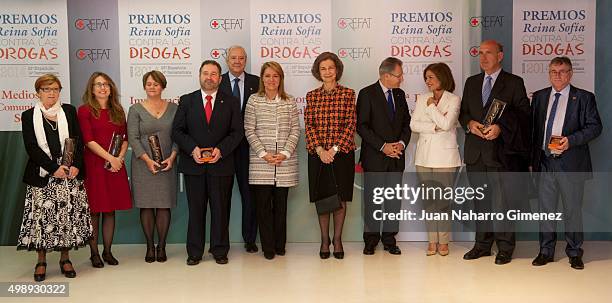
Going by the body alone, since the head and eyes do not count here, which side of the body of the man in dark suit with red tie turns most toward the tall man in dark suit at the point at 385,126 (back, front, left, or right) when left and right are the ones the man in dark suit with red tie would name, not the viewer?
left

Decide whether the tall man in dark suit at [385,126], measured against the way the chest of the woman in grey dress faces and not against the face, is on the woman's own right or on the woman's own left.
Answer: on the woman's own left

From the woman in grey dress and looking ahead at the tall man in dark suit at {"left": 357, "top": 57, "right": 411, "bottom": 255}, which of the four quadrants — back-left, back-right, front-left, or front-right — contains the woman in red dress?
back-right

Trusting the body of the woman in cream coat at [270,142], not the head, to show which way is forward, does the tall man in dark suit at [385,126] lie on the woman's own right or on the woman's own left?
on the woman's own left

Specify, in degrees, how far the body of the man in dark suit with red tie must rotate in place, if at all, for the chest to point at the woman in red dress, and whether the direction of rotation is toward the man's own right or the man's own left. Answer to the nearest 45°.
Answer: approximately 90° to the man's own right

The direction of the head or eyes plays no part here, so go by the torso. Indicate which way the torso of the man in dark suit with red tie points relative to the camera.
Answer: toward the camera

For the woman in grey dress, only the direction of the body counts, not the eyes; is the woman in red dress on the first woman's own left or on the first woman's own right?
on the first woman's own right

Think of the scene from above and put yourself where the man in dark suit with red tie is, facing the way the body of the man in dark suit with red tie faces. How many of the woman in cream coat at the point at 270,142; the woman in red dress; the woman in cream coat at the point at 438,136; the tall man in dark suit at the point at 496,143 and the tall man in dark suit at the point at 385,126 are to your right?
1

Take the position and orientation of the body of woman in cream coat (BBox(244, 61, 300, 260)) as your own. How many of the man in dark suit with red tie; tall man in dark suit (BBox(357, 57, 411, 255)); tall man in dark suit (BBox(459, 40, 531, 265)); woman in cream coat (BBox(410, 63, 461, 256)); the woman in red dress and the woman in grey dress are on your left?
3

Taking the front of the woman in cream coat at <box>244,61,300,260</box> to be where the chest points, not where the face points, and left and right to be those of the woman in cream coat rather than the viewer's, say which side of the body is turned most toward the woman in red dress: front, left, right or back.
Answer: right

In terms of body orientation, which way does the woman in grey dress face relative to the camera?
toward the camera

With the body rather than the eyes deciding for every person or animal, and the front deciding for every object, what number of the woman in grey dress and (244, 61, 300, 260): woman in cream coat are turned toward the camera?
2

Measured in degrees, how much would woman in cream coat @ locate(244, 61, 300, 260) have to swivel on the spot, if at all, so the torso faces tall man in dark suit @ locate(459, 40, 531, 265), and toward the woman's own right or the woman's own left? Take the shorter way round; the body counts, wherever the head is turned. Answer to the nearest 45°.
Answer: approximately 90° to the woman's own left
